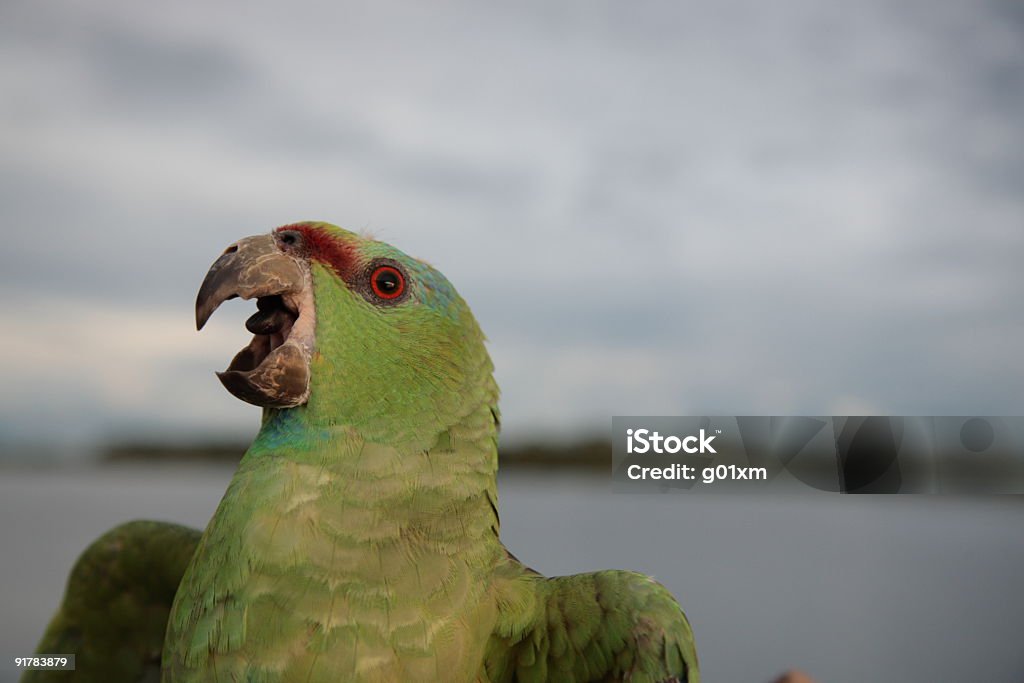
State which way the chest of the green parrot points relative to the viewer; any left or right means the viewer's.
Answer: facing the viewer and to the left of the viewer
